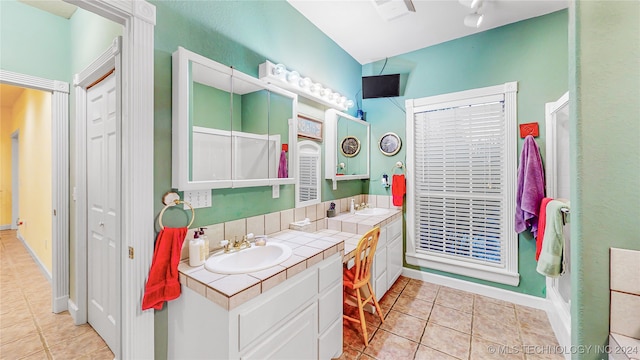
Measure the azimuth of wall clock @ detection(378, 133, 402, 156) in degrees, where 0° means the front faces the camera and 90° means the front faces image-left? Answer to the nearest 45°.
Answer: approximately 0°

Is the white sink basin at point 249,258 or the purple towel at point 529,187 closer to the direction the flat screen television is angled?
the white sink basin

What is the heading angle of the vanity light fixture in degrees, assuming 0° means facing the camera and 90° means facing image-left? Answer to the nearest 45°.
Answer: approximately 315°

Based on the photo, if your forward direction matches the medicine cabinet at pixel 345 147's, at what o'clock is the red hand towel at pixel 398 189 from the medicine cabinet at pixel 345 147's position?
The red hand towel is roughly at 10 o'clock from the medicine cabinet.

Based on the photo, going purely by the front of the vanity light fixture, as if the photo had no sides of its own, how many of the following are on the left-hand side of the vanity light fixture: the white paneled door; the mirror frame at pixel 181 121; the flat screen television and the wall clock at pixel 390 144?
2

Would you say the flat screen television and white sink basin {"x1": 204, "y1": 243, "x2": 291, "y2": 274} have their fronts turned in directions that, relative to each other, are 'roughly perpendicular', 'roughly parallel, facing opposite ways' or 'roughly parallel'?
roughly perpendicular

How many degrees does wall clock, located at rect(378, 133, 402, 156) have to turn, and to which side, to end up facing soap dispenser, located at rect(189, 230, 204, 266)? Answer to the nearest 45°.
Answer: approximately 45° to its right

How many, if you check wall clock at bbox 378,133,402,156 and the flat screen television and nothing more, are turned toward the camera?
2

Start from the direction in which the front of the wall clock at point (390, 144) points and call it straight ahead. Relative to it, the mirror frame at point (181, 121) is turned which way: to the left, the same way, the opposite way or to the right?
to the left
